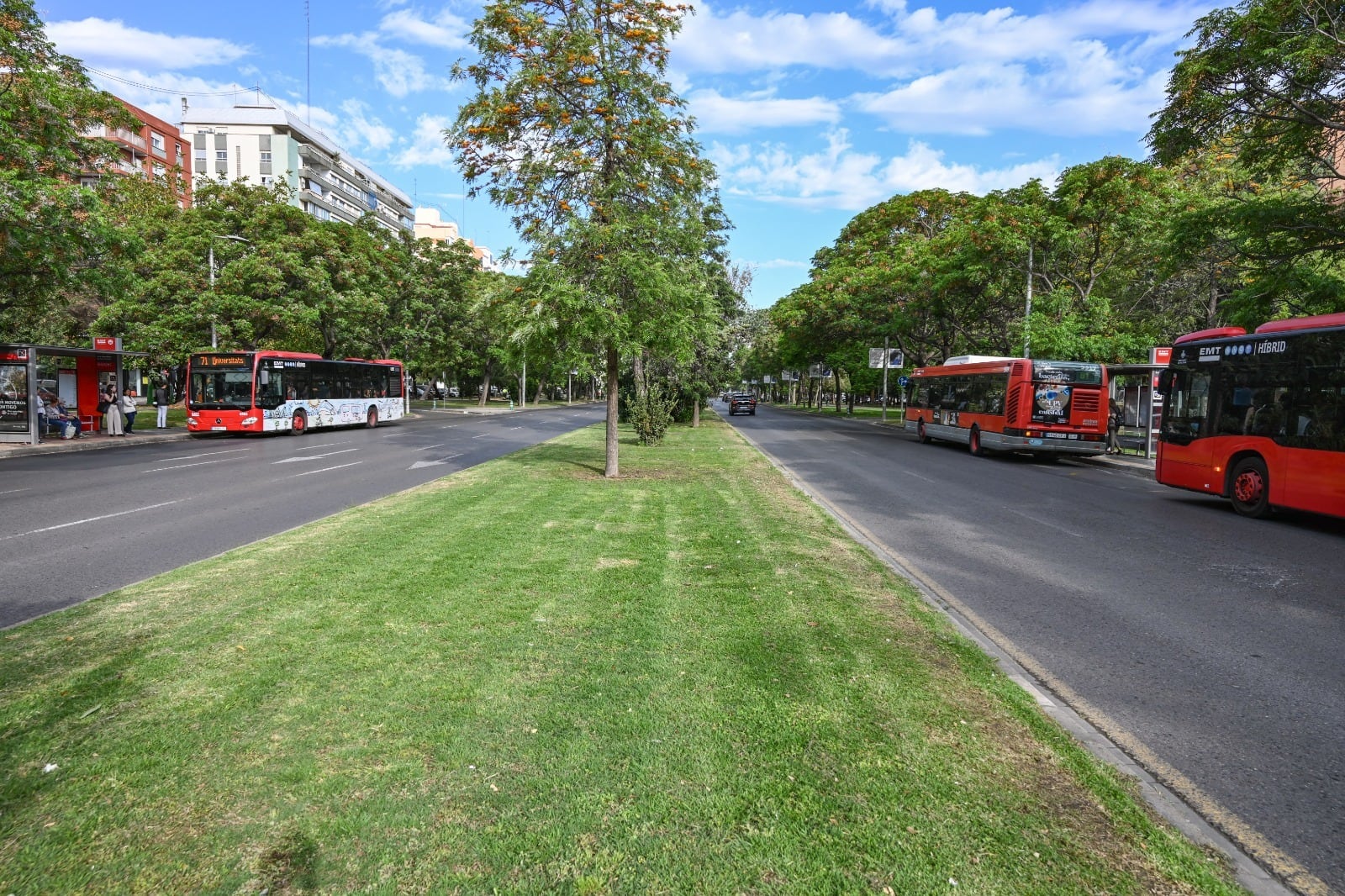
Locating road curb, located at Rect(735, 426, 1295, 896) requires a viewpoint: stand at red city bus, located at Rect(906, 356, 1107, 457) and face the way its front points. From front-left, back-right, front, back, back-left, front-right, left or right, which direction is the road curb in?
back-left

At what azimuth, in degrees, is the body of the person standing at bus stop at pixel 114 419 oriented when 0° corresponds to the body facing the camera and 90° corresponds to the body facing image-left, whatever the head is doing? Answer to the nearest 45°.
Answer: approximately 315°

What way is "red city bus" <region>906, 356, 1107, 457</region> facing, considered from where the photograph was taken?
facing away from the viewer and to the left of the viewer

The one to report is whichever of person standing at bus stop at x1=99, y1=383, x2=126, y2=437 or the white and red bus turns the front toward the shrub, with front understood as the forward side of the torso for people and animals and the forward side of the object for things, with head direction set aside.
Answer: the person standing at bus stop

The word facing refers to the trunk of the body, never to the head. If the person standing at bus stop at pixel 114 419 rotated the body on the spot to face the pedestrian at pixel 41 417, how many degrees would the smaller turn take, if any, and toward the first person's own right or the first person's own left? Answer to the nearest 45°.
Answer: approximately 135° to the first person's own right
